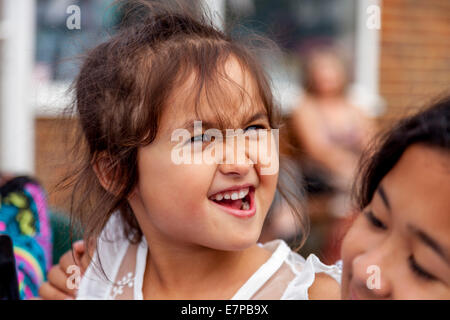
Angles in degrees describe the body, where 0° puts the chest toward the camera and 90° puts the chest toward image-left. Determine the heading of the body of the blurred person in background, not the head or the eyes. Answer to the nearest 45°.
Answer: approximately 0°

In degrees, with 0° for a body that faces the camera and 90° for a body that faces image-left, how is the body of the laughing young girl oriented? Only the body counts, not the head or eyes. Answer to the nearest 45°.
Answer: approximately 315°

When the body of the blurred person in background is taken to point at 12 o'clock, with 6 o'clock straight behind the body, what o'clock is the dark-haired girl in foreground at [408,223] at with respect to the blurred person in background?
The dark-haired girl in foreground is roughly at 12 o'clock from the blurred person in background.
